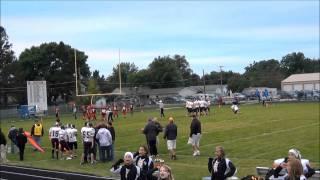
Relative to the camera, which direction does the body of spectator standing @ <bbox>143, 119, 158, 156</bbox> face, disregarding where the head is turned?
away from the camera

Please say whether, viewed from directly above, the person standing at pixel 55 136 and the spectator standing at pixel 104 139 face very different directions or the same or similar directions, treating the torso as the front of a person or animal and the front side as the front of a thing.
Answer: same or similar directions

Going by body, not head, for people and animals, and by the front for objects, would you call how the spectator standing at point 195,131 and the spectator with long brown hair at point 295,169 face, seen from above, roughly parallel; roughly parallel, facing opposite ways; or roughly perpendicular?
roughly parallel

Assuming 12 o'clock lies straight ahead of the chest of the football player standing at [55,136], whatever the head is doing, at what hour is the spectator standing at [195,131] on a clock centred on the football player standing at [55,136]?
the spectator standing at [195,131] is roughly at 4 o'clock from the football player standing at [55,136].

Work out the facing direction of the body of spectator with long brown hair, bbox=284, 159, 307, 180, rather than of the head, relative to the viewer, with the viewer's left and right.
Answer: facing away from the viewer

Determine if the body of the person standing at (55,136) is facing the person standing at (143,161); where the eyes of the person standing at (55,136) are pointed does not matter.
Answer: no

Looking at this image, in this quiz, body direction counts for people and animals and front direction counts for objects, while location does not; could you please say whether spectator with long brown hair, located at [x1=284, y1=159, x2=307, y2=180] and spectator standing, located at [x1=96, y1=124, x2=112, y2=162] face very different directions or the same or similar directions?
same or similar directions

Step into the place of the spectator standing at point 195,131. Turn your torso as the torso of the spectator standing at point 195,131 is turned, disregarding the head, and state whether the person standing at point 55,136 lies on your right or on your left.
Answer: on your left

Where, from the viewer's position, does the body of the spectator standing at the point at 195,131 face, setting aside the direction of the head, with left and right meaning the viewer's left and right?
facing away from the viewer

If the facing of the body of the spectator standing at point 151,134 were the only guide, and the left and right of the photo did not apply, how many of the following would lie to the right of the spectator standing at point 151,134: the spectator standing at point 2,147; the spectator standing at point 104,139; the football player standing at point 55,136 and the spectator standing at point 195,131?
1

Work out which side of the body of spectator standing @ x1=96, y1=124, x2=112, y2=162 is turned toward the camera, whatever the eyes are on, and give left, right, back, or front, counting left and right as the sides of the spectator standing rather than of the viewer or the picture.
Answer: back

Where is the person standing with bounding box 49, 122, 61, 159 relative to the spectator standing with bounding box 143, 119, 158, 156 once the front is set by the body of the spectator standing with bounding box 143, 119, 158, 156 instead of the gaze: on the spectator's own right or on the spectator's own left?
on the spectator's own left

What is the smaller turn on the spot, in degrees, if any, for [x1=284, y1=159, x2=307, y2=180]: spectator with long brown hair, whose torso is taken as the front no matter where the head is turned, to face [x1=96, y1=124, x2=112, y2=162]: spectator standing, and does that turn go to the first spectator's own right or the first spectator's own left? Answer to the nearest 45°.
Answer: approximately 45° to the first spectator's own left

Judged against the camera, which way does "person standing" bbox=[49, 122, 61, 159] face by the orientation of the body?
away from the camera

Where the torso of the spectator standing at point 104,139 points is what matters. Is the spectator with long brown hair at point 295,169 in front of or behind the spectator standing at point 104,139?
behind

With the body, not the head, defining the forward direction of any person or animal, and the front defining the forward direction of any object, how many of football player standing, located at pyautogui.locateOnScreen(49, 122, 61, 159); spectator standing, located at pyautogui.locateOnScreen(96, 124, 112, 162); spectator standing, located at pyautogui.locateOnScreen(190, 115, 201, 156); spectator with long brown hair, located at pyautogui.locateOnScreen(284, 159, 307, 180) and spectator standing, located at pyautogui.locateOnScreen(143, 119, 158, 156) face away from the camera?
5

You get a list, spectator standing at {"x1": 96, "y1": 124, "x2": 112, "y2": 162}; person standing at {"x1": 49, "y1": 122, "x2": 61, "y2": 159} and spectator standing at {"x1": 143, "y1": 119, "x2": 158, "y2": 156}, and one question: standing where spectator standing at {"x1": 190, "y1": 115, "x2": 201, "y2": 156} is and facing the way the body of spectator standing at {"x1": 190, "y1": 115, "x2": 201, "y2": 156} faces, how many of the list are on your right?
0

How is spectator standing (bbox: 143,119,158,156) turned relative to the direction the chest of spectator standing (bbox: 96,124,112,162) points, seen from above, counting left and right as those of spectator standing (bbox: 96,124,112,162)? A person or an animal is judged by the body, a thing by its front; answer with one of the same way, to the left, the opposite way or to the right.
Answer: the same way

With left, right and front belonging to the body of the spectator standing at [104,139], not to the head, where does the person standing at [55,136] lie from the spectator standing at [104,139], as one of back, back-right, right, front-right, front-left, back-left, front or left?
front-left

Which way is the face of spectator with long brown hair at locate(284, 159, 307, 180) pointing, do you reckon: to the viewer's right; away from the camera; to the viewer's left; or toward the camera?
away from the camera

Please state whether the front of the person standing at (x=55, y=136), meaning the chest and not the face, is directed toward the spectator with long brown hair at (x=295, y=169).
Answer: no

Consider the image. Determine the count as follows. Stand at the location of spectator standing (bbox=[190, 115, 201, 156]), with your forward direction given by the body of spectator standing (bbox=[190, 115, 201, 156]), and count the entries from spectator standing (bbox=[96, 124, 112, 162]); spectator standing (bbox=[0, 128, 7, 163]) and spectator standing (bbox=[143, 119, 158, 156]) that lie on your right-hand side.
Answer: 0
